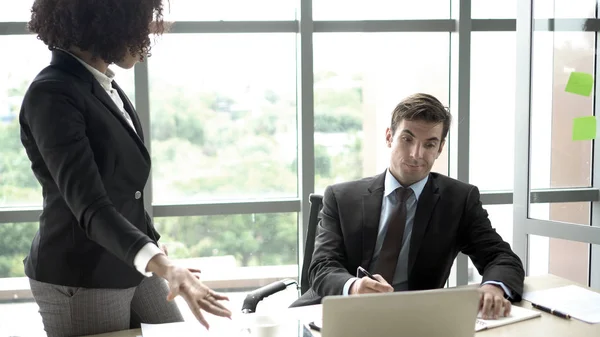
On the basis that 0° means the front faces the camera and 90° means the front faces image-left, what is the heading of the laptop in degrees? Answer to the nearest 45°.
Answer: approximately 180°

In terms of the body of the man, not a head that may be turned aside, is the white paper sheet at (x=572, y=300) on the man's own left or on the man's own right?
on the man's own left

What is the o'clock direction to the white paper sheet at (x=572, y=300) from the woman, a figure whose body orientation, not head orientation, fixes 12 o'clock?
The white paper sheet is roughly at 12 o'clock from the woman.

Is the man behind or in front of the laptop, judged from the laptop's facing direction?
in front

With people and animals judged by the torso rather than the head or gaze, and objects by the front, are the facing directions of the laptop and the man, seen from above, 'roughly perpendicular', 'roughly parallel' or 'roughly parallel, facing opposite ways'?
roughly parallel, facing opposite ways

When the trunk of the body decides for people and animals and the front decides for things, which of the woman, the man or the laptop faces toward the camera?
the man

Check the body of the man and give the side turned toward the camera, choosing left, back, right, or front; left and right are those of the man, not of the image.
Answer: front

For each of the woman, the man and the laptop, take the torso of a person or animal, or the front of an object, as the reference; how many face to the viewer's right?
1

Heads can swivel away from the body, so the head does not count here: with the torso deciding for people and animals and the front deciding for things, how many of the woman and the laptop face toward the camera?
0

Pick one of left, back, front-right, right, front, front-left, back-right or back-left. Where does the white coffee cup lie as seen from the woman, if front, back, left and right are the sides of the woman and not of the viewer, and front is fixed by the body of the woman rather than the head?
front-right

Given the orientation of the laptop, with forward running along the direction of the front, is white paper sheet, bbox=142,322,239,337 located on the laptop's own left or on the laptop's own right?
on the laptop's own left

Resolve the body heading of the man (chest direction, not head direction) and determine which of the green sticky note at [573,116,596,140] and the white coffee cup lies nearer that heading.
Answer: the white coffee cup

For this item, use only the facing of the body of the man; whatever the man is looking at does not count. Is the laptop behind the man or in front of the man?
in front

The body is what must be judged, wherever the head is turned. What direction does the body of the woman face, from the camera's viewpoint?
to the viewer's right

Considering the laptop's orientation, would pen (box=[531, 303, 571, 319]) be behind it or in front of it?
in front
